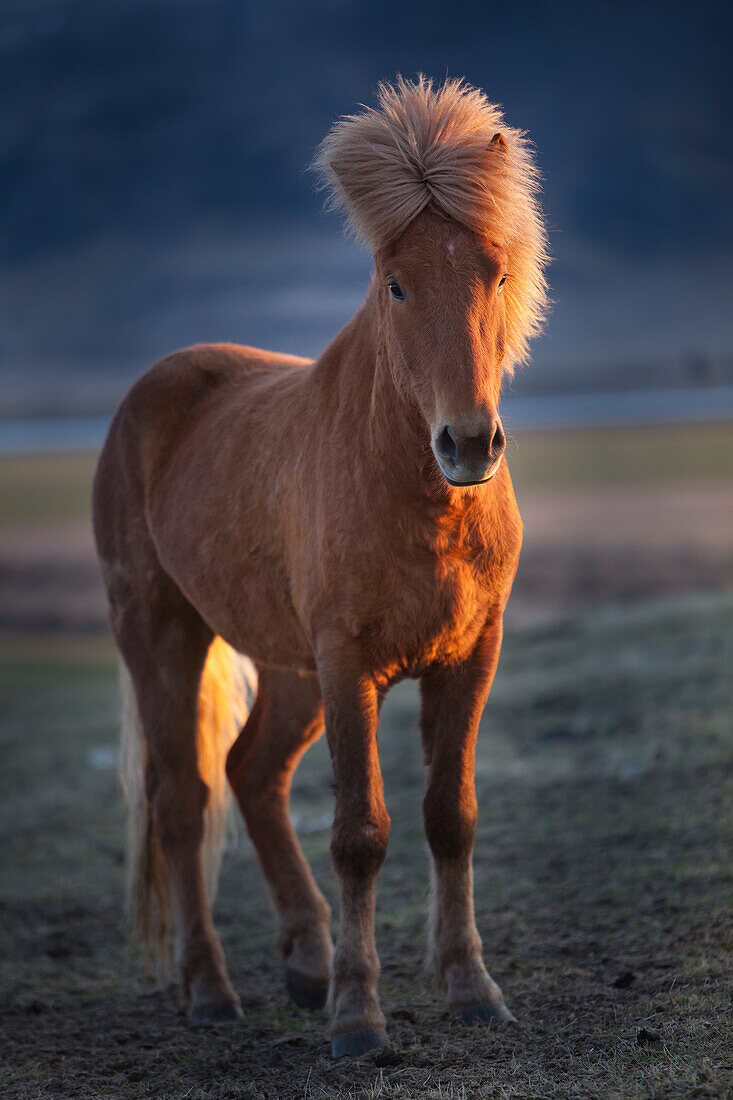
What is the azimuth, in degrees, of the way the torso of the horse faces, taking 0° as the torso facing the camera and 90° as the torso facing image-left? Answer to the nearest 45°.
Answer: approximately 315°
